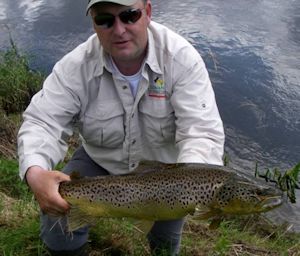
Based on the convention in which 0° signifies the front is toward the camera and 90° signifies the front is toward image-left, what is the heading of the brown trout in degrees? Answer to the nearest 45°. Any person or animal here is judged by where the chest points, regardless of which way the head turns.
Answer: approximately 270°

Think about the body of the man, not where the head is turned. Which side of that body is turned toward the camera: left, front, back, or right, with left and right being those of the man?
front
